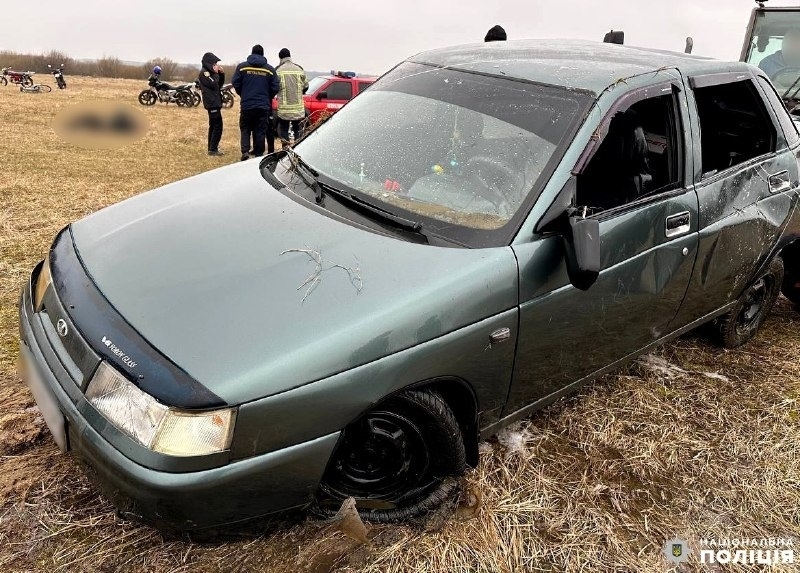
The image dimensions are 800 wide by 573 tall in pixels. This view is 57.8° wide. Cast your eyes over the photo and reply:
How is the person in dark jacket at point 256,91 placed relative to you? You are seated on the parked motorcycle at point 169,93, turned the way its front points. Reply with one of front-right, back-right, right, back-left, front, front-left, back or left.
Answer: left

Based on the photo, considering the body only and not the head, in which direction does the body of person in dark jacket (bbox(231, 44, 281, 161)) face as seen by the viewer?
away from the camera

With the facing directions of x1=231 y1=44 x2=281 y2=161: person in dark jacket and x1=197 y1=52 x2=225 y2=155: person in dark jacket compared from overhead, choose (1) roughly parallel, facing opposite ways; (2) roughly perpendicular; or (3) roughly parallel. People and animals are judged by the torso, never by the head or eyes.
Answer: roughly perpendicular

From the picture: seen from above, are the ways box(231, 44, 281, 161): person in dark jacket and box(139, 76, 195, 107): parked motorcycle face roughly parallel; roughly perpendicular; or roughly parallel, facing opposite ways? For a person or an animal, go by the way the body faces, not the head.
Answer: roughly perpendicular

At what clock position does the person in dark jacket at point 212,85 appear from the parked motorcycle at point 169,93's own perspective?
The person in dark jacket is roughly at 9 o'clock from the parked motorcycle.

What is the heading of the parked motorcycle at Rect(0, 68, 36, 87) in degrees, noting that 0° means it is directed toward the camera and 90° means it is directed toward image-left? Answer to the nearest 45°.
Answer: approximately 90°

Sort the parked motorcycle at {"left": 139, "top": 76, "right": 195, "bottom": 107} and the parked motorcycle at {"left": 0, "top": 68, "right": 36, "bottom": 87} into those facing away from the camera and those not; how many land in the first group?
0

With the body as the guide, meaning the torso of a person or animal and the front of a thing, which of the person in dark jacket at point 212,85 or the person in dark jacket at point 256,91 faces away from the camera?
the person in dark jacket at point 256,91
